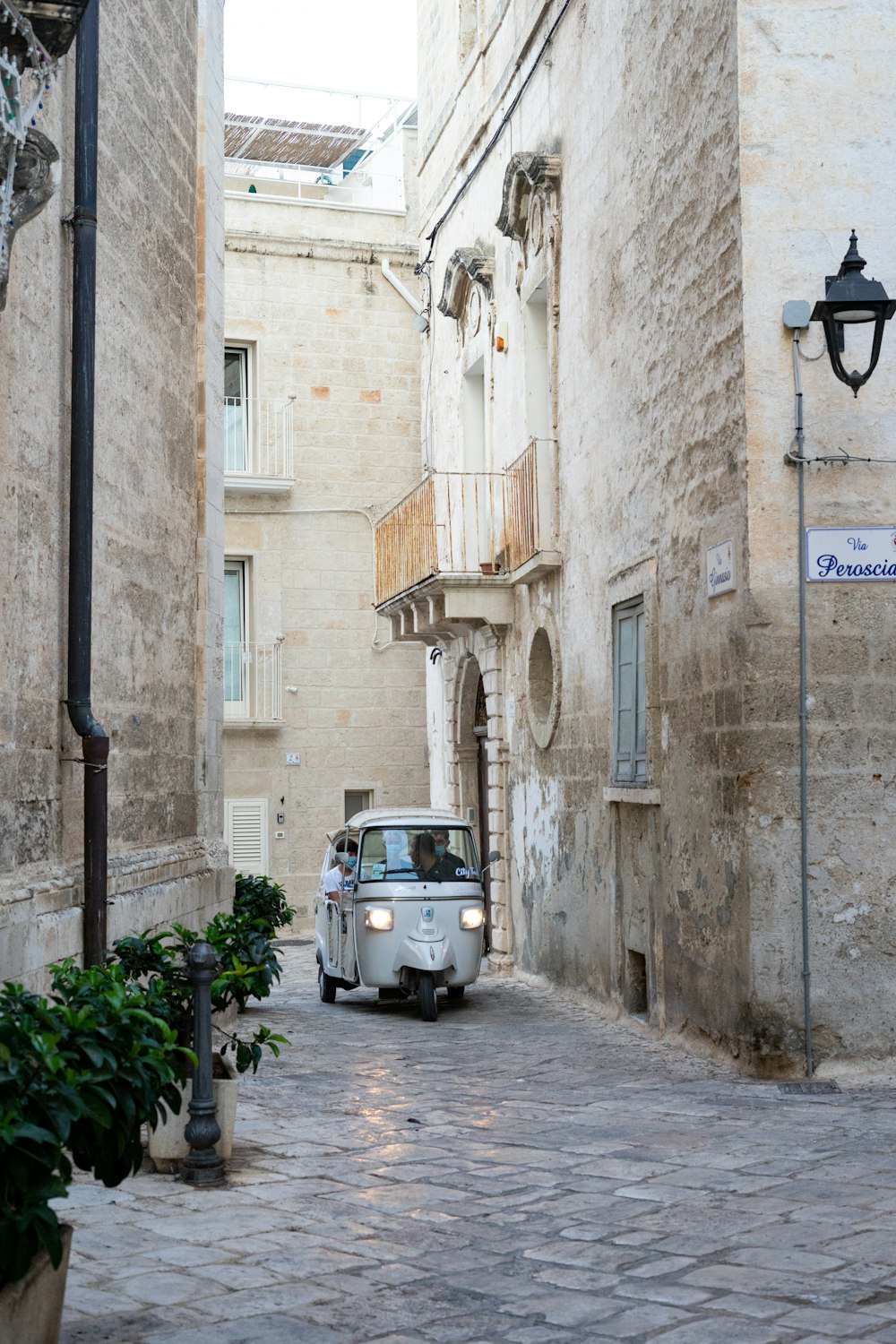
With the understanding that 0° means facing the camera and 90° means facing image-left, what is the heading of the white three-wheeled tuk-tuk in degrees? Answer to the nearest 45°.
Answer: approximately 0°

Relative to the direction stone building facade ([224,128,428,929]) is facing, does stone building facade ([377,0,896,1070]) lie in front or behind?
in front

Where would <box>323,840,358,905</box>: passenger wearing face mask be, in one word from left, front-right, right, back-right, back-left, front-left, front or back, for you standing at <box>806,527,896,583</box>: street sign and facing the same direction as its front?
back-right

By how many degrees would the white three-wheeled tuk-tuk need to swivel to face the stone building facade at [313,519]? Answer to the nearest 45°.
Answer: approximately 180°

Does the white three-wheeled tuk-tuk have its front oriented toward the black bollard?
yes

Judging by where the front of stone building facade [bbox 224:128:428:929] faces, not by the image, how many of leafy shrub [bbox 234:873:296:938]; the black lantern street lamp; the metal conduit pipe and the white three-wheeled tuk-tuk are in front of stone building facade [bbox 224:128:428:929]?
4

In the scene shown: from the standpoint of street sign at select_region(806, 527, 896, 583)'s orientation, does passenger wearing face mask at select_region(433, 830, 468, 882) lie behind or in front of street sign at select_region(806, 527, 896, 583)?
behind
